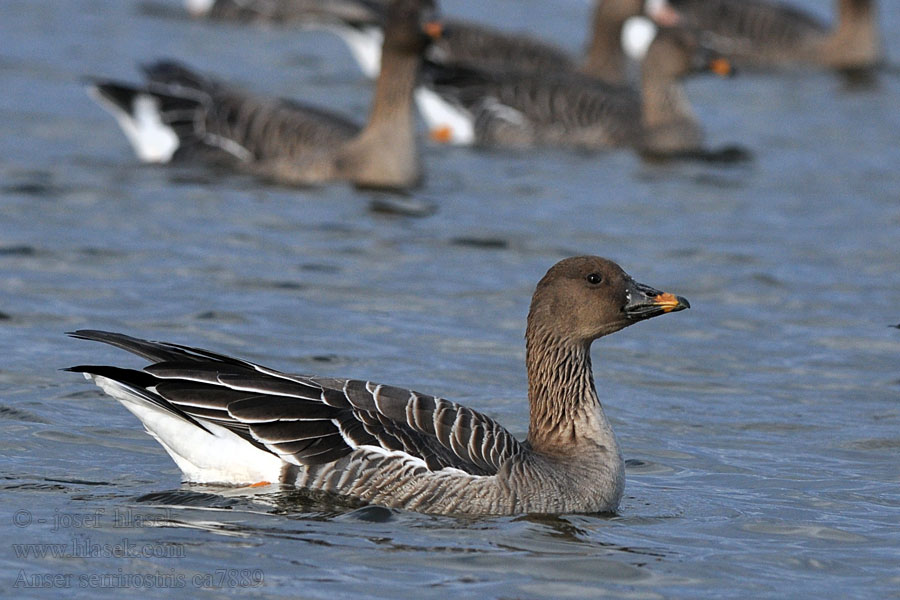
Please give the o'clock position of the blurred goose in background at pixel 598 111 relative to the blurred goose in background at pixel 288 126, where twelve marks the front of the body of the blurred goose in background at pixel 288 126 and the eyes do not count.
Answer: the blurred goose in background at pixel 598 111 is roughly at 11 o'clock from the blurred goose in background at pixel 288 126.

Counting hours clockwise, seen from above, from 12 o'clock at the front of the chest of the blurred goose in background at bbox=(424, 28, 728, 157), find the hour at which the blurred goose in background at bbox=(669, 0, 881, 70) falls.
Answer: the blurred goose in background at bbox=(669, 0, 881, 70) is roughly at 10 o'clock from the blurred goose in background at bbox=(424, 28, 728, 157).

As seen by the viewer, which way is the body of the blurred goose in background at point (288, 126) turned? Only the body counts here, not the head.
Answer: to the viewer's right

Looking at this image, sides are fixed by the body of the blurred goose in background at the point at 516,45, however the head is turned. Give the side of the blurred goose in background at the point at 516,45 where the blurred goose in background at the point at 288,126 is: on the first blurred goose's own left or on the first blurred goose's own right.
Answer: on the first blurred goose's own right

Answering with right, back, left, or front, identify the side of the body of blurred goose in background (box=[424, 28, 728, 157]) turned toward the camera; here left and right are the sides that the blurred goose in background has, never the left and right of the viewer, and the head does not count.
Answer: right

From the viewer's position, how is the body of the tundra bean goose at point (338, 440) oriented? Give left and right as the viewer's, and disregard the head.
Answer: facing to the right of the viewer

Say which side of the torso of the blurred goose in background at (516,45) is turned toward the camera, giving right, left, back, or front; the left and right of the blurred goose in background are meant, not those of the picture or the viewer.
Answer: right

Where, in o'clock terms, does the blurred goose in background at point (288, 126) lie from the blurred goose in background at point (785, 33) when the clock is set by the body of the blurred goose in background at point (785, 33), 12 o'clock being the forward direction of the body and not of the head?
the blurred goose in background at point (288, 126) is roughly at 4 o'clock from the blurred goose in background at point (785, 33).

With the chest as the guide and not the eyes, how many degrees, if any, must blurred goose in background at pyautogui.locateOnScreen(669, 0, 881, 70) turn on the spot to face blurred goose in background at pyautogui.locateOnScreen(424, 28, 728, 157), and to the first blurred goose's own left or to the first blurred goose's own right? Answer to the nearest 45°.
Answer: approximately 90° to the first blurred goose's own right

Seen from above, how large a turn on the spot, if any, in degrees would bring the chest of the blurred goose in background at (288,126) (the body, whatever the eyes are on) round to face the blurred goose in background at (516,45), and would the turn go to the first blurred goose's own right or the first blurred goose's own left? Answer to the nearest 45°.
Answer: approximately 45° to the first blurred goose's own left

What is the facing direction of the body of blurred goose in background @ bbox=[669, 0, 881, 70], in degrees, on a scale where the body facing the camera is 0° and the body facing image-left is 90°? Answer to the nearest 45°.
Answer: approximately 270°

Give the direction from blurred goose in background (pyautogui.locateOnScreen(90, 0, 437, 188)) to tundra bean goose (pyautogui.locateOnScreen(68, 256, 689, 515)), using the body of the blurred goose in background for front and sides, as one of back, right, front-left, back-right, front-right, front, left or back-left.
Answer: right

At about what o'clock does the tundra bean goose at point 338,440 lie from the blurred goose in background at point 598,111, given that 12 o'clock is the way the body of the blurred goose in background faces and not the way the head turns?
The tundra bean goose is roughly at 3 o'clock from the blurred goose in background.

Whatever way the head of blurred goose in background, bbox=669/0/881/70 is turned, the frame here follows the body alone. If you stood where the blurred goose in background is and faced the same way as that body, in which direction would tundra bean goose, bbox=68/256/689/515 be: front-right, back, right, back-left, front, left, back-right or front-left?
right
